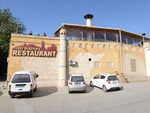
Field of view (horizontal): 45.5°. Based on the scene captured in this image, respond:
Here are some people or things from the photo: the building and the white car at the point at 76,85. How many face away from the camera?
1

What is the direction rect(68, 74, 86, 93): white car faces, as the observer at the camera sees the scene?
facing away from the viewer

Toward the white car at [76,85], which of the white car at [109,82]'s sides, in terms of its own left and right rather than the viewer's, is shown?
left

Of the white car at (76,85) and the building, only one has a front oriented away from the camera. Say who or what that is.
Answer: the white car

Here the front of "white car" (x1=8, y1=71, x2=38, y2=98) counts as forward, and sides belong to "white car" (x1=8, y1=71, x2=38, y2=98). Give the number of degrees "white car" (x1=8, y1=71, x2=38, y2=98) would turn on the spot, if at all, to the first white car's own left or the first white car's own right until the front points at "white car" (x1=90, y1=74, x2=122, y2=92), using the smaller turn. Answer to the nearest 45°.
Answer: approximately 90° to the first white car's own right

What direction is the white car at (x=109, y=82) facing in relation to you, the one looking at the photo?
facing away from the viewer and to the left of the viewer

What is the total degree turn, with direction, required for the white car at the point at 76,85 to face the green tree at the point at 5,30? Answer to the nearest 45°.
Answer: approximately 45° to its left

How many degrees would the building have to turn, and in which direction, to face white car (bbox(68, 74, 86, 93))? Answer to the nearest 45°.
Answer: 0° — it already faces it

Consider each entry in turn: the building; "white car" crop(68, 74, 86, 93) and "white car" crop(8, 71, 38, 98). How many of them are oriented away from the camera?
2

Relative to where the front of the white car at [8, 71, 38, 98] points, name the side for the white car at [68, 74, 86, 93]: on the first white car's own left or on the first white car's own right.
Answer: on the first white car's own right

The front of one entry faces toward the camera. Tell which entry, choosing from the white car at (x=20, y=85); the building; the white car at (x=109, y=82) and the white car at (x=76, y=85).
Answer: the building

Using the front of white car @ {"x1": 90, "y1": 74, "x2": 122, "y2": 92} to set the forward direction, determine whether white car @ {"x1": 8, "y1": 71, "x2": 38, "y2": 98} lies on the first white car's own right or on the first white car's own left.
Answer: on the first white car's own left

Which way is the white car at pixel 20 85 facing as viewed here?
away from the camera

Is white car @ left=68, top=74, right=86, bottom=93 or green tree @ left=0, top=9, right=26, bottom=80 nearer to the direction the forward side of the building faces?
the white car
